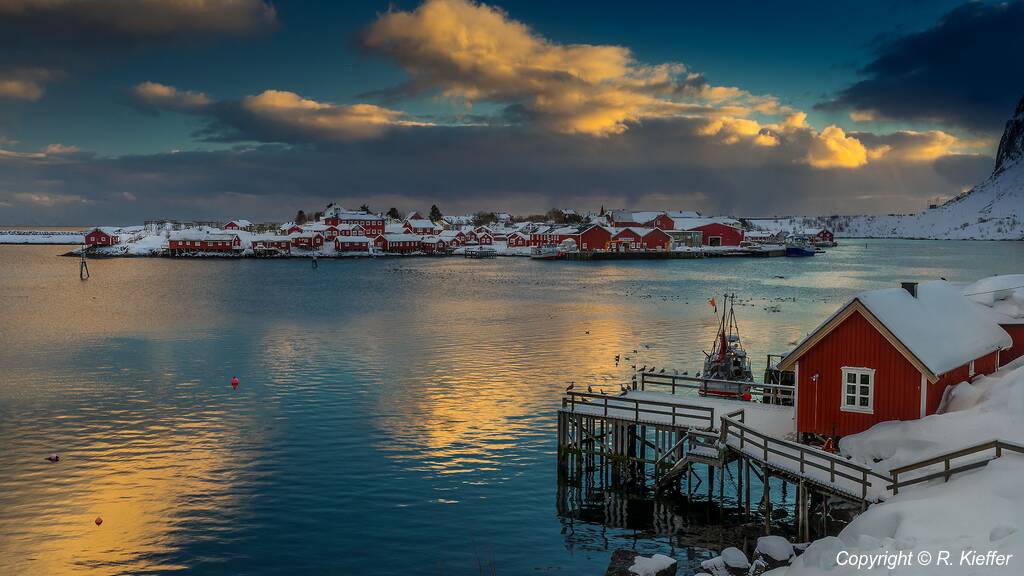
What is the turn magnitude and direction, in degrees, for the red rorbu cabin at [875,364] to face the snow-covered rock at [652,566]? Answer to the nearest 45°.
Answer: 0° — it already faces it

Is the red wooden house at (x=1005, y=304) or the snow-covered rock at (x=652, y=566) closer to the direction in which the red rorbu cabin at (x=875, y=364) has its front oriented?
the snow-covered rock

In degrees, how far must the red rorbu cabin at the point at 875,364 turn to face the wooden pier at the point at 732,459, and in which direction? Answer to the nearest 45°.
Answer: approximately 45° to its right

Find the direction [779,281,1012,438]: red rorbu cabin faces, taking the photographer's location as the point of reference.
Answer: facing the viewer and to the left of the viewer
